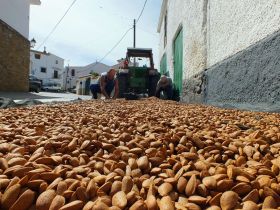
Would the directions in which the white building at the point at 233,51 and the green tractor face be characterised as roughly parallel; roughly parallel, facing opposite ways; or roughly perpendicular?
roughly perpendicular

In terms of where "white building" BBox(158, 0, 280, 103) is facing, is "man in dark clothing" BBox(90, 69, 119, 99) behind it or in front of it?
in front

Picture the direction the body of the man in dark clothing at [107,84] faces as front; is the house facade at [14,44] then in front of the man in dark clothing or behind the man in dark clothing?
behind

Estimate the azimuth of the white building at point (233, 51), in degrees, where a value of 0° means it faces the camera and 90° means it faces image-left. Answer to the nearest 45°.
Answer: approximately 90°

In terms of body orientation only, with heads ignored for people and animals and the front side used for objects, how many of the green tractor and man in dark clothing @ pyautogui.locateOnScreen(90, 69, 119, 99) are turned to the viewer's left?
0

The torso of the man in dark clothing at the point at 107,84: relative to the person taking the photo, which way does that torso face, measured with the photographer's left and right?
facing the viewer and to the right of the viewer

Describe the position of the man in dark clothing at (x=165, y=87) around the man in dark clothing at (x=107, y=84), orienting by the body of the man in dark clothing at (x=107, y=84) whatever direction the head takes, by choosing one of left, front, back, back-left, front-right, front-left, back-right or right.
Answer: front-left

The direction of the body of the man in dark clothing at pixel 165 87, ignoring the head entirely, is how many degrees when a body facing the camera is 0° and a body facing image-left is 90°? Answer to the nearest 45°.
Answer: approximately 45°
